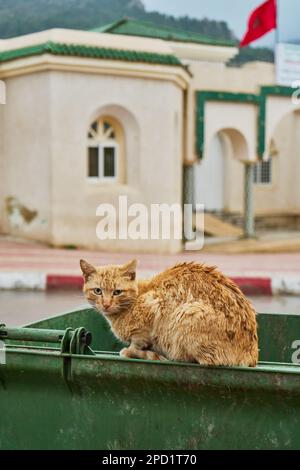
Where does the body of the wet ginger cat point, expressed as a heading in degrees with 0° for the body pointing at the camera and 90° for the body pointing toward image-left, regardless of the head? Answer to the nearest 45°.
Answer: approximately 90°

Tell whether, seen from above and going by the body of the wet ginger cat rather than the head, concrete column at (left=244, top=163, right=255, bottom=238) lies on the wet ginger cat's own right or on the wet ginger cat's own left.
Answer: on the wet ginger cat's own right

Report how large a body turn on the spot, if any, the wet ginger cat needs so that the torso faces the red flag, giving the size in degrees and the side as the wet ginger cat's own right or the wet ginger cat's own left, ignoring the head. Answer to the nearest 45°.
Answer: approximately 90° to the wet ginger cat's own right
